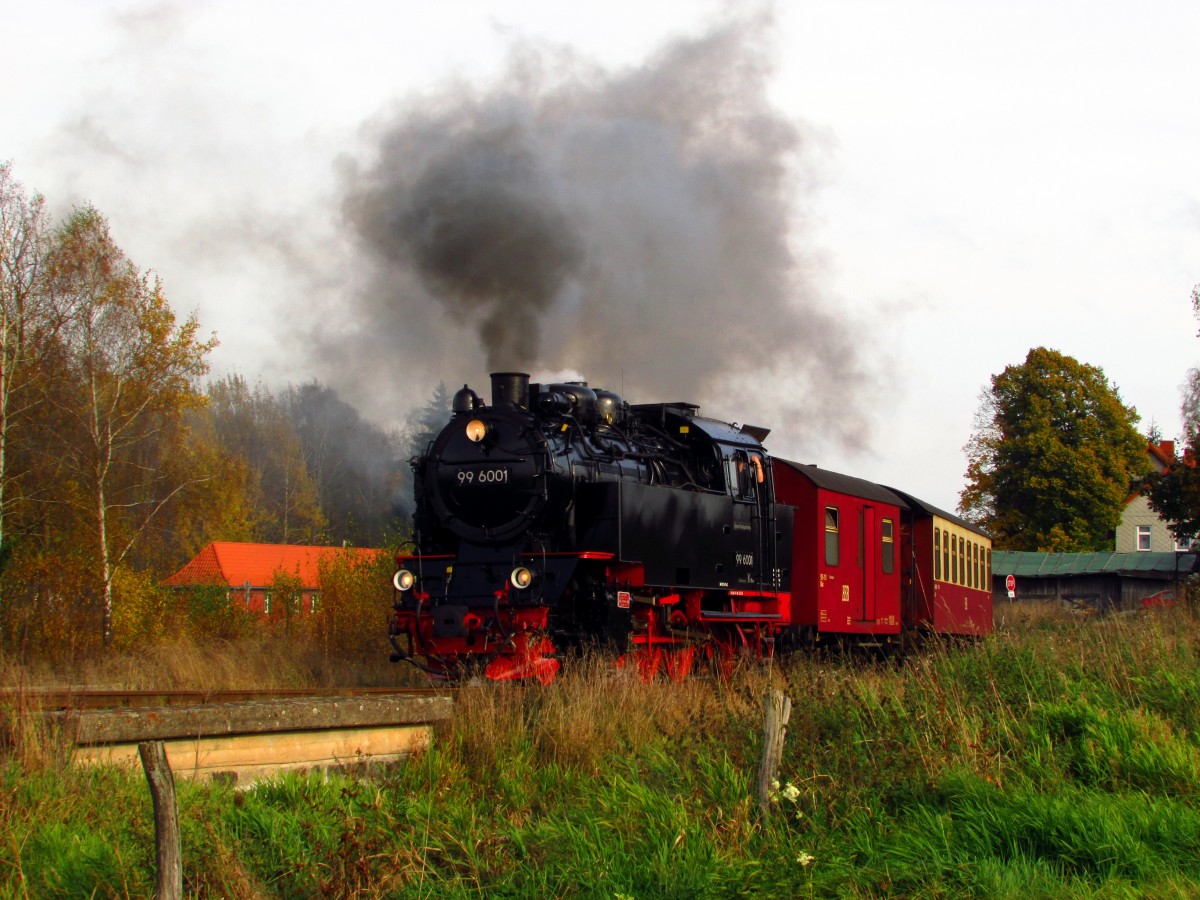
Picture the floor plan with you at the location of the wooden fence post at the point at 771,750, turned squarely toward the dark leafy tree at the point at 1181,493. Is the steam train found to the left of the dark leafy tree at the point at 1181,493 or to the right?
left

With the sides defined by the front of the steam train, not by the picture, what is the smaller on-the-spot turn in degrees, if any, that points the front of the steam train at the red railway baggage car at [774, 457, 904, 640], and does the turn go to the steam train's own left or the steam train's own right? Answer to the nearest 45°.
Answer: approximately 180°

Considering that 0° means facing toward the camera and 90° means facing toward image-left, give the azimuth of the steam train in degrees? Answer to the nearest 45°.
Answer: approximately 45°

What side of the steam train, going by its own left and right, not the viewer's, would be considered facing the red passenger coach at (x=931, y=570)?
back

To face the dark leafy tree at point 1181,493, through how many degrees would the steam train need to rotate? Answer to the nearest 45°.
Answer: approximately 180°

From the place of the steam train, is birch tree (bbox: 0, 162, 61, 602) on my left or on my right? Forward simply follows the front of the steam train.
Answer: on my right

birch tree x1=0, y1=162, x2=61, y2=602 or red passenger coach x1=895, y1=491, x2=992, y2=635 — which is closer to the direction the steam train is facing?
the birch tree

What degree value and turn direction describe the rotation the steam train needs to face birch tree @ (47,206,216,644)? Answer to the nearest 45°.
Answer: approximately 90° to its right

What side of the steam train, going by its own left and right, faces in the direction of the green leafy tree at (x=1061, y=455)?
back

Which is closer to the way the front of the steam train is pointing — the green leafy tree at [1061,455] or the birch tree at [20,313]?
the birch tree

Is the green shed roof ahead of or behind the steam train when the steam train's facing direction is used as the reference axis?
behind
